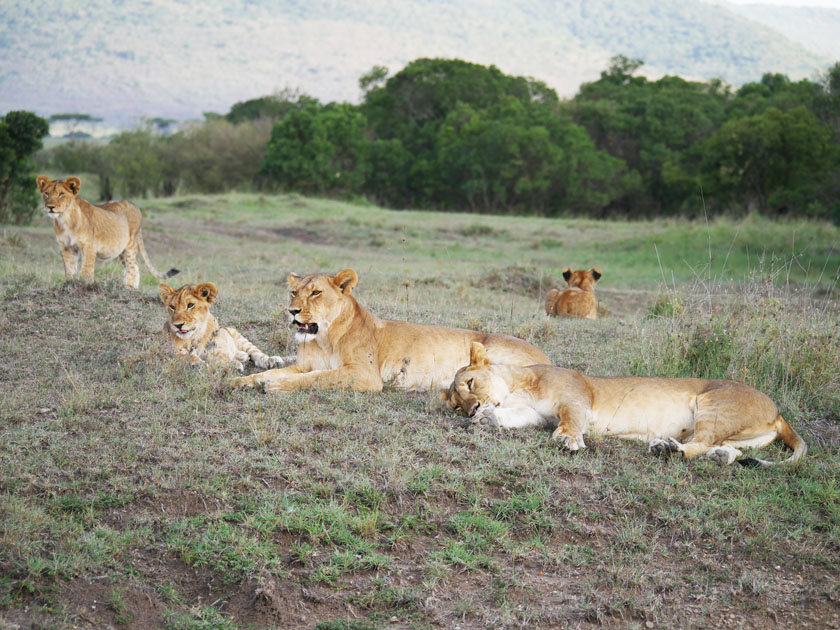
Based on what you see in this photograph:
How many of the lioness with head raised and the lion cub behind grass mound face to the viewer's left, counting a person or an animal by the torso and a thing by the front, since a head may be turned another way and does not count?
1

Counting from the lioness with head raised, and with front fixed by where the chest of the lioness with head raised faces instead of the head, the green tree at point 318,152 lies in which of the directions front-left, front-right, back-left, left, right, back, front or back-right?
right

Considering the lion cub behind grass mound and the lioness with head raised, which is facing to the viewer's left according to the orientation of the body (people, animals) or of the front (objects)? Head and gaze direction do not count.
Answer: the lioness with head raised

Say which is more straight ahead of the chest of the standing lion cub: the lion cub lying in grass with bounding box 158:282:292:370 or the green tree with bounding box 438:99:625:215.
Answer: the lion cub lying in grass

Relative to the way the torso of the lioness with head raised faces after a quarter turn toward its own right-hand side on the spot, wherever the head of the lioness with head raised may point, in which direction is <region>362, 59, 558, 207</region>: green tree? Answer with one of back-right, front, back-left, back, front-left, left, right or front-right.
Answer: front

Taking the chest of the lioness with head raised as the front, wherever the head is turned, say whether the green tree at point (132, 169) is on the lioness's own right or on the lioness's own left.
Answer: on the lioness's own right

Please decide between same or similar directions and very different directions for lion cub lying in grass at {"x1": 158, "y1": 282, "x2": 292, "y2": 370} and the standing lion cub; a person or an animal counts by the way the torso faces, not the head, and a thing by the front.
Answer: same or similar directions

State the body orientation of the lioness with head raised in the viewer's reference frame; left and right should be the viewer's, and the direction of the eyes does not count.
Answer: facing to the left of the viewer

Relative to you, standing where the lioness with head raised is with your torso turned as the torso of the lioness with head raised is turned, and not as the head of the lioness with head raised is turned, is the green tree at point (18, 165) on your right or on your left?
on your right

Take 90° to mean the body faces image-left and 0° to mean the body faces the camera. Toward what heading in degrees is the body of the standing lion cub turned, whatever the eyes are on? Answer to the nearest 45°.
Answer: approximately 45°

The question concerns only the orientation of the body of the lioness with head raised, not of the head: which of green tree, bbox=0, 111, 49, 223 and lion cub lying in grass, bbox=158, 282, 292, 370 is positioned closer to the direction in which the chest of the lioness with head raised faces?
the lion cub lying in grass

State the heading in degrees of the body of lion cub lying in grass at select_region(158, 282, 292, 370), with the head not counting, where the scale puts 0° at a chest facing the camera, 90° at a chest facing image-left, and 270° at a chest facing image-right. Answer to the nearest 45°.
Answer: approximately 45°
